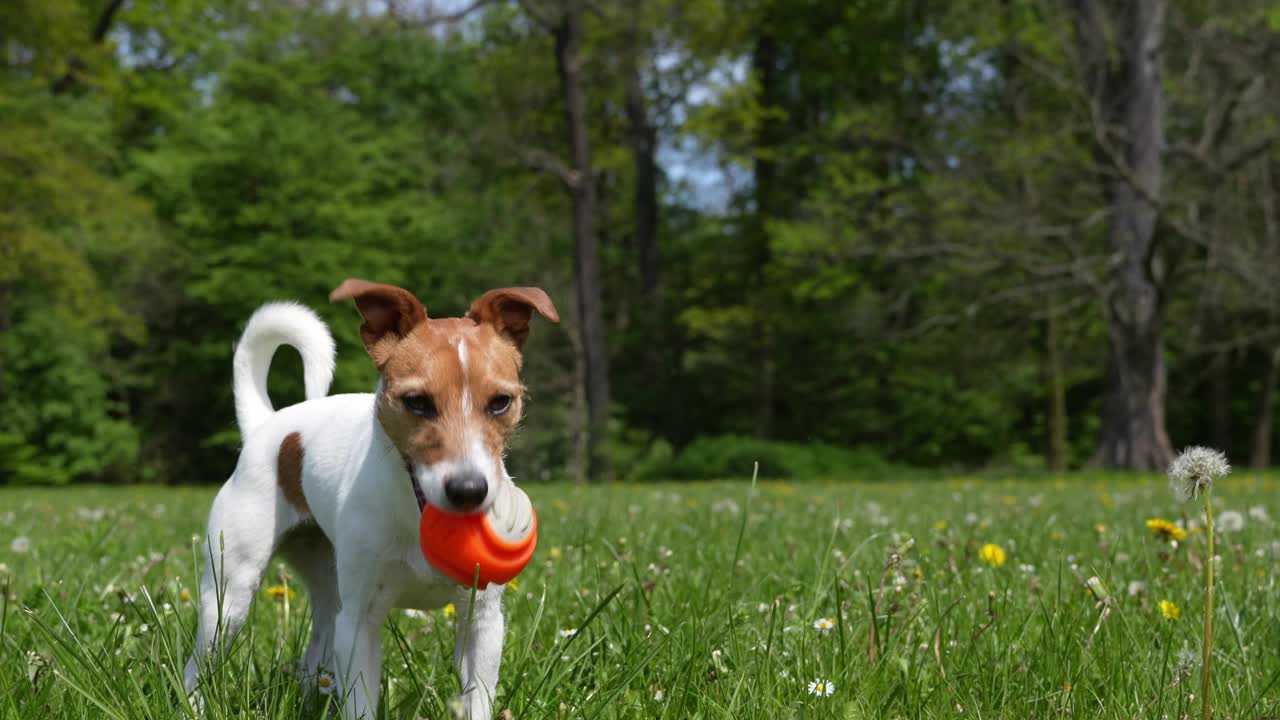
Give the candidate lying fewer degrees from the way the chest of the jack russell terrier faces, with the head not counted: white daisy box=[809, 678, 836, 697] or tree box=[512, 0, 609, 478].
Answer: the white daisy

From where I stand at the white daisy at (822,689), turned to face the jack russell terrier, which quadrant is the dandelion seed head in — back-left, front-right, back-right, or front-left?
back-left

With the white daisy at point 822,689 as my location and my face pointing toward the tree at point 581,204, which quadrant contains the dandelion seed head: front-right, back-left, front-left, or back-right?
back-right

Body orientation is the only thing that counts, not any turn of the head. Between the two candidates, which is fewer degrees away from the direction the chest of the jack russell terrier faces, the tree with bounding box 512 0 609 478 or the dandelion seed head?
the dandelion seed head

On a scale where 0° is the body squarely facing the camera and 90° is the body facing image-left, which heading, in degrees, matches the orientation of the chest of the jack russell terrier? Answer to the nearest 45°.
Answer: approximately 315°

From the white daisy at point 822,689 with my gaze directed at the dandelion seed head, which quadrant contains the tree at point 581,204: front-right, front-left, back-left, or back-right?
back-left

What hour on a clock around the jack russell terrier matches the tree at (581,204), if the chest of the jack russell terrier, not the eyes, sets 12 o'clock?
The tree is roughly at 8 o'clock from the jack russell terrier.

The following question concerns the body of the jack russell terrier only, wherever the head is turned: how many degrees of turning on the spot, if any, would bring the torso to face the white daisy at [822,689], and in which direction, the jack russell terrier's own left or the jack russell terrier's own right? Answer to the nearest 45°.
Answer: approximately 45° to the jack russell terrier's own left
